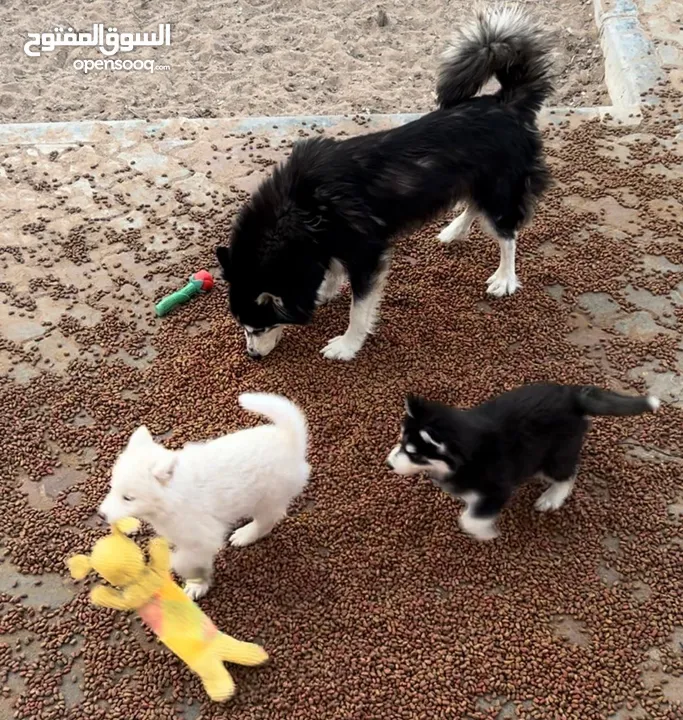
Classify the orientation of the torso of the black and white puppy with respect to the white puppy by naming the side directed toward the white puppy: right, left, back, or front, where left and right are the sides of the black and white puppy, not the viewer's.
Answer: front

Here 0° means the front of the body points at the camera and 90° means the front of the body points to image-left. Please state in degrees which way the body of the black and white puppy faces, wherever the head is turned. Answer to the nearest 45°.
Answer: approximately 45°

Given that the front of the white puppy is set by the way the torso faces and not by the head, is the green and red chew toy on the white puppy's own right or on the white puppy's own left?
on the white puppy's own right

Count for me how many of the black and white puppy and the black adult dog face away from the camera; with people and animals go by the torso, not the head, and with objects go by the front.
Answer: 0

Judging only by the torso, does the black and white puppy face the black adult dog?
no

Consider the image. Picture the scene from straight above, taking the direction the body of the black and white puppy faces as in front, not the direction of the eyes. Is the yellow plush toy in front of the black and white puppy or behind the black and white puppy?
in front

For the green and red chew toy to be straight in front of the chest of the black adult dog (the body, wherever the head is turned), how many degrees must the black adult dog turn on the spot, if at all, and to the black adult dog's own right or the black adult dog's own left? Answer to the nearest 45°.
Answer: approximately 45° to the black adult dog's own right

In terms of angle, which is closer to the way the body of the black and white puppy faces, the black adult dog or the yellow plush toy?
the yellow plush toy

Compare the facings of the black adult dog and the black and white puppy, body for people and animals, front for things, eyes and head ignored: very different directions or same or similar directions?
same or similar directions

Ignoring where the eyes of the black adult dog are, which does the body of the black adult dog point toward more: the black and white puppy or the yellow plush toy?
the yellow plush toy

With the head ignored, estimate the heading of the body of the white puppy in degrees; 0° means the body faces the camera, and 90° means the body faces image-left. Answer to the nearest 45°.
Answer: approximately 45°

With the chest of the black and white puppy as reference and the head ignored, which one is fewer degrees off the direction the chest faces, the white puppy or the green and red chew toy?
the white puppy

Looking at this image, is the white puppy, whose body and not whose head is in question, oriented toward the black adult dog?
no
